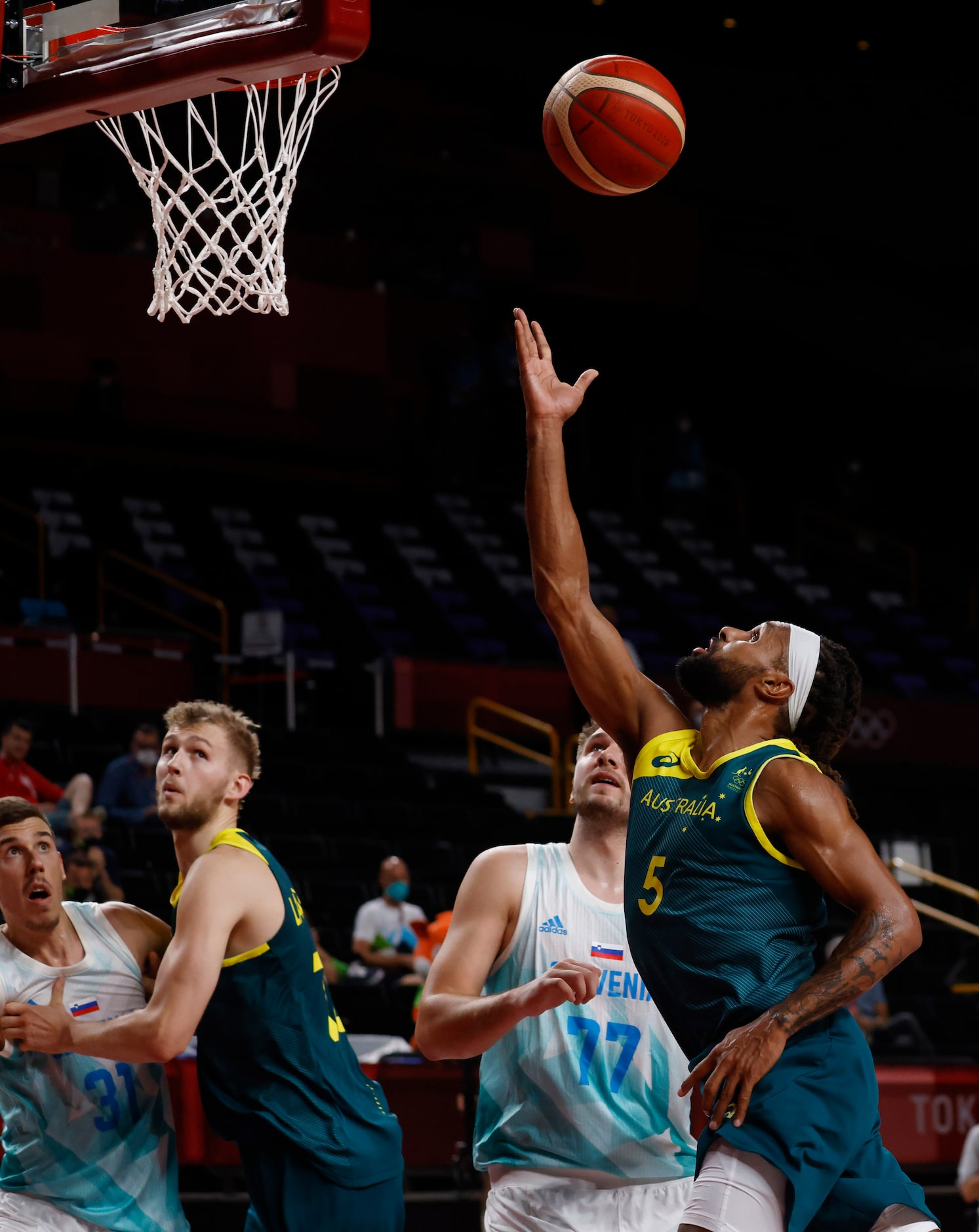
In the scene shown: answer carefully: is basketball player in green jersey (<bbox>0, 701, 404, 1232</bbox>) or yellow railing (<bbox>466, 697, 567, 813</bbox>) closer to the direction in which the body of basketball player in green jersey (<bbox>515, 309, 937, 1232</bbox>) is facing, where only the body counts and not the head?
the basketball player in green jersey

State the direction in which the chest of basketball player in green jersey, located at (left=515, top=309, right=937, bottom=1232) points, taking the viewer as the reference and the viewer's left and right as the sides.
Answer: facing the viewer and to the left of the viewer

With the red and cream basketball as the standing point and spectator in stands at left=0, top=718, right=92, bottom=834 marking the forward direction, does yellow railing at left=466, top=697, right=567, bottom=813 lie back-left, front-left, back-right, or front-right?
front-right

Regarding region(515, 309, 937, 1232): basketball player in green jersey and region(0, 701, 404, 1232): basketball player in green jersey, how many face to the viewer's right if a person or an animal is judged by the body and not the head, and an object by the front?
0

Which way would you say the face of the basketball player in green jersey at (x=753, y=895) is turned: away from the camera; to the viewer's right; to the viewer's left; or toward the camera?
to the viewer's left

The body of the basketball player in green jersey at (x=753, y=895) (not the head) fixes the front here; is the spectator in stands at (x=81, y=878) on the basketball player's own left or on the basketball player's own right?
on the basketball player's own right

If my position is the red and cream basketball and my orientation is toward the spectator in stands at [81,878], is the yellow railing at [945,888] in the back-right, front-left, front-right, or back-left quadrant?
front-right

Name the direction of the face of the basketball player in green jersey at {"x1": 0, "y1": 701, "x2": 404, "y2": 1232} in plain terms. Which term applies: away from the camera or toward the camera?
toward the camera

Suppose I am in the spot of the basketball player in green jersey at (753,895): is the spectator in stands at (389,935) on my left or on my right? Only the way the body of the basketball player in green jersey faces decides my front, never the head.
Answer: on my right
